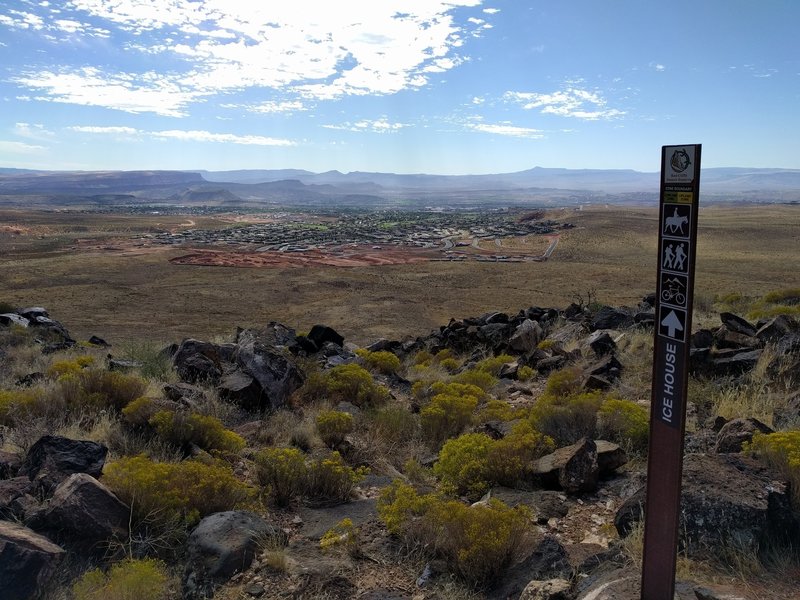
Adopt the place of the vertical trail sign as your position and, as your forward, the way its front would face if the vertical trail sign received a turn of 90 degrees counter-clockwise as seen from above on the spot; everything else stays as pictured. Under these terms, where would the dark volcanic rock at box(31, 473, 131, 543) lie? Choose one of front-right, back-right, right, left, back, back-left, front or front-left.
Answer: back

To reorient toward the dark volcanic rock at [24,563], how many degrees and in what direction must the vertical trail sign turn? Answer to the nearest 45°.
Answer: approximately 90° to its right

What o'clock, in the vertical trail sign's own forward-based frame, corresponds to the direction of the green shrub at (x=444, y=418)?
The green shrub is roughly at 5 o'clock from the vertical trail sign.

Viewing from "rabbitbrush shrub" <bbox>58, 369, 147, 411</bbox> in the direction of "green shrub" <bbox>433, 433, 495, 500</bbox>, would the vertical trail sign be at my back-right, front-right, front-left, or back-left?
front-right

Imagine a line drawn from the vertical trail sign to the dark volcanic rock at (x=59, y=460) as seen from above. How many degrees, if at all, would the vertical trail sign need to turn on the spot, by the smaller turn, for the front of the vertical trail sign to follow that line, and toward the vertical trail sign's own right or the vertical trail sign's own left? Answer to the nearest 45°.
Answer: approximately 90° to the vertical trail sign's own right

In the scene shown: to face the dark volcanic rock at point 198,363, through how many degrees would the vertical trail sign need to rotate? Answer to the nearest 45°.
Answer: approximately 135° to its right

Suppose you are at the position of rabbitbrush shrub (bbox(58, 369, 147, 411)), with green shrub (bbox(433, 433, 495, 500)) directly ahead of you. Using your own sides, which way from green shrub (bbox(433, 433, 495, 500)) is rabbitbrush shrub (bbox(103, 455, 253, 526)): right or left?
right

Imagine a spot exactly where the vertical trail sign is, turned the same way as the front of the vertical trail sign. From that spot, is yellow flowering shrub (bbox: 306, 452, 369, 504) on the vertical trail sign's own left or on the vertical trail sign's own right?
on the vertical trail sign's own right

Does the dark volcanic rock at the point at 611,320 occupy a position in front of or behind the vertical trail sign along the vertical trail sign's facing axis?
behind

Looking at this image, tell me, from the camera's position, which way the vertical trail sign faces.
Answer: facing the viewer

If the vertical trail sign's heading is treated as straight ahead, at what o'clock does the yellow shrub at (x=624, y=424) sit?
The yellow shrub is roughly at 6 o'clock from the vertical trail sign.

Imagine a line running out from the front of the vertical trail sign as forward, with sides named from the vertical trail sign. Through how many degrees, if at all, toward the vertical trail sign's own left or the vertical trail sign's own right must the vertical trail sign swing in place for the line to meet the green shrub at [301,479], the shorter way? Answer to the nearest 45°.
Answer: approximately 135° to the vertical trail sign's own right
